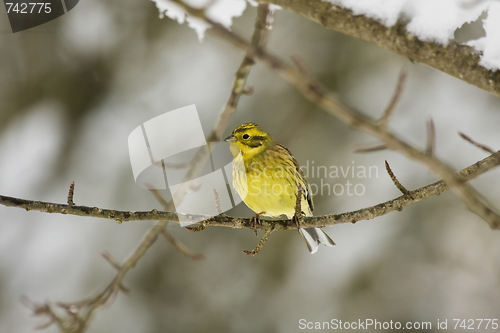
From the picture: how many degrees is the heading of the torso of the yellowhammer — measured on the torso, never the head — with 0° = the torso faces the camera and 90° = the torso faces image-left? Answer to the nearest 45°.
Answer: approximately 45°

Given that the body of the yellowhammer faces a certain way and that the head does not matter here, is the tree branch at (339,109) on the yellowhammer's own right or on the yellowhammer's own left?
on the yellowhammer's own left
